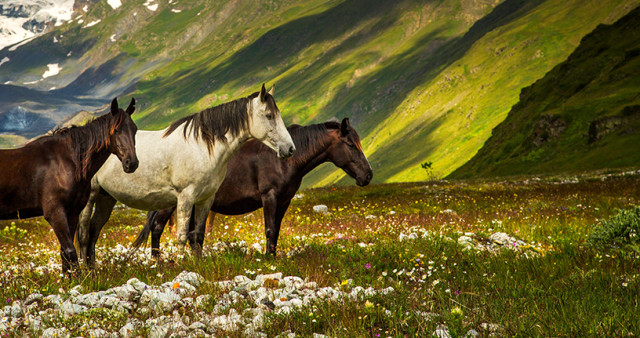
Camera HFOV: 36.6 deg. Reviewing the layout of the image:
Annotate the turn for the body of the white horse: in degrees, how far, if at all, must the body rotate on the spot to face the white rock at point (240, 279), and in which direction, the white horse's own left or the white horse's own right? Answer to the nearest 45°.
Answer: approximately 90° to the white horse's own right

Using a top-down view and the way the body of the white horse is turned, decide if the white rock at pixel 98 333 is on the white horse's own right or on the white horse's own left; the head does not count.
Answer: on the white horse's own right

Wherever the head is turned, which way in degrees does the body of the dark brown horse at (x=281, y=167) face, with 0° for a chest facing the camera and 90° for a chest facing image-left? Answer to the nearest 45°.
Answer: approximately 270°

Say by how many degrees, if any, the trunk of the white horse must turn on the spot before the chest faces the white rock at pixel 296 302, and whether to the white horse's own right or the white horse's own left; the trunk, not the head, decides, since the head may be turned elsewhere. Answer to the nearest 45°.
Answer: approximately 90° to the white horse's own right

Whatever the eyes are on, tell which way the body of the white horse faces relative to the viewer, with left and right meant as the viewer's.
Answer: facing to the right of the viewer

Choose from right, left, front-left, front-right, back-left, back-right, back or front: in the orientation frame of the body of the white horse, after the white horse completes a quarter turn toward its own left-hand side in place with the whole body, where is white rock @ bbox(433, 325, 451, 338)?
back

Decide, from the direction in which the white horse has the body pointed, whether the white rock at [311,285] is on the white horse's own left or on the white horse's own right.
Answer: on the white horse's own right

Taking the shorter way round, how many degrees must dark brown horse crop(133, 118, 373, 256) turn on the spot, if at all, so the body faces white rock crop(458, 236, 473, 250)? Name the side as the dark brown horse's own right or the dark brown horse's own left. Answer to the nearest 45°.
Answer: approximately 45° to the dark brown horse's own right

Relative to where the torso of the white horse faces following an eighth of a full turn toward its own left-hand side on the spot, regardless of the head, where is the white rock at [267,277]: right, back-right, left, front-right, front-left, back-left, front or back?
back-right
